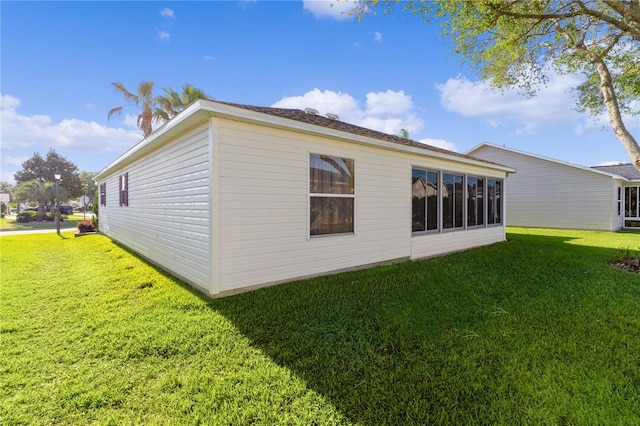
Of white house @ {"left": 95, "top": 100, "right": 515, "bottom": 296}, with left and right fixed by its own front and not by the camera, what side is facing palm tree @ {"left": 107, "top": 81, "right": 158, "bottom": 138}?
front

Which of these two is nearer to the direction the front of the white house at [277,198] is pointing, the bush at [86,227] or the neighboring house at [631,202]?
the bush

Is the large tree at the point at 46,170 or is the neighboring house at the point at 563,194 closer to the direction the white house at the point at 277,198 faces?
the large tree

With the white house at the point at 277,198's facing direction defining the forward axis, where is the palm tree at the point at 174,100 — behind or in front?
in front

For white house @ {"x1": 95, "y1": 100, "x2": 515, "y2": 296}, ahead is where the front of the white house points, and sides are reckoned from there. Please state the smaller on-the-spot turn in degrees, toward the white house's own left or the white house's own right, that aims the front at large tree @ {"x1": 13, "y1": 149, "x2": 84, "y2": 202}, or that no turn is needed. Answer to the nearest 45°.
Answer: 0° — it already faces it

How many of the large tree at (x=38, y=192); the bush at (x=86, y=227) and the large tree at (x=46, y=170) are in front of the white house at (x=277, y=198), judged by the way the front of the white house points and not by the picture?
3

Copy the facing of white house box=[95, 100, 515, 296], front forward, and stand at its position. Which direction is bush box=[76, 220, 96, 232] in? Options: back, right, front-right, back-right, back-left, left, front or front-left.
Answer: front

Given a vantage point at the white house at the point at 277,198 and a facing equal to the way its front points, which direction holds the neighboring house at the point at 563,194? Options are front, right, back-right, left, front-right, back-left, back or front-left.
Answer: right

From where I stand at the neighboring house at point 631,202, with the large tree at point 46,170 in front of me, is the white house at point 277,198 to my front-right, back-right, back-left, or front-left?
front-left

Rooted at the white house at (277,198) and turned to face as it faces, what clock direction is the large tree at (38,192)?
The large tree is roughly at 12 o'clock from the white house.
